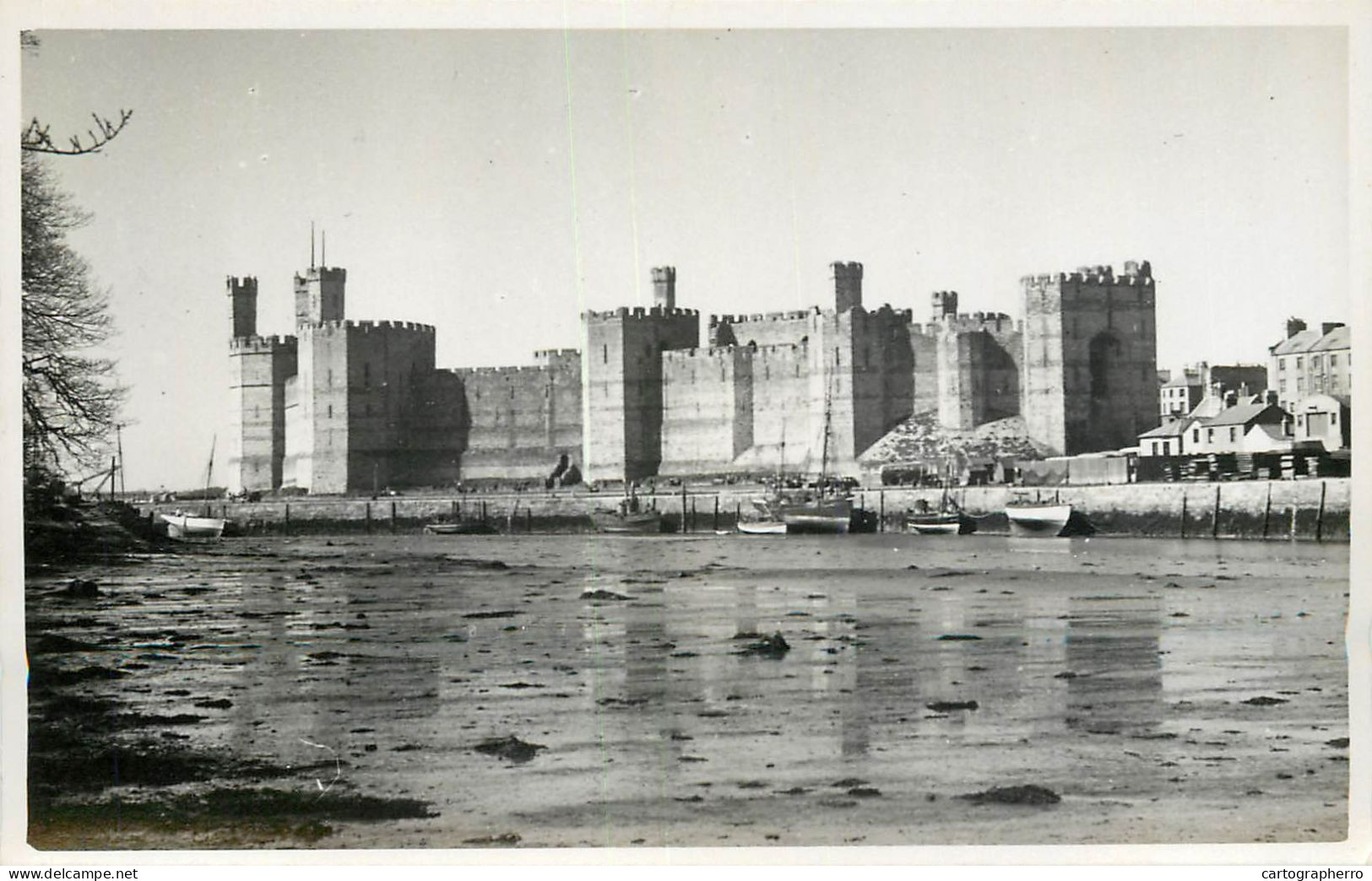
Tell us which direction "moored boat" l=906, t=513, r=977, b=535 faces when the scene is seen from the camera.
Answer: facing to the left of the viewer

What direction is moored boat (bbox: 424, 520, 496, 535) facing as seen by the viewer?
to the viewer's left
